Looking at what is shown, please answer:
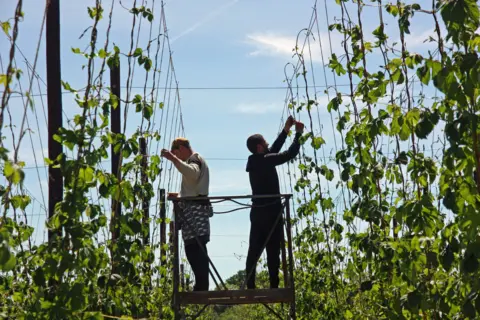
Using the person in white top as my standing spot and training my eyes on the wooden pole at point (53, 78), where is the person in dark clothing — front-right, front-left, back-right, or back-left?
back-left

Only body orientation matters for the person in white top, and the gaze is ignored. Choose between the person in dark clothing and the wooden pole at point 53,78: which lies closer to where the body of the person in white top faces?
the wooden pole

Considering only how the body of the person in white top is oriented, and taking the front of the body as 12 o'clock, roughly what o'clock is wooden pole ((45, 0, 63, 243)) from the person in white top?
The wooden pole is roughly at 10 o'clock from the person in white top.

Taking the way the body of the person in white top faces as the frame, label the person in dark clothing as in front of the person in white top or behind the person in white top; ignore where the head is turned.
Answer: behind
